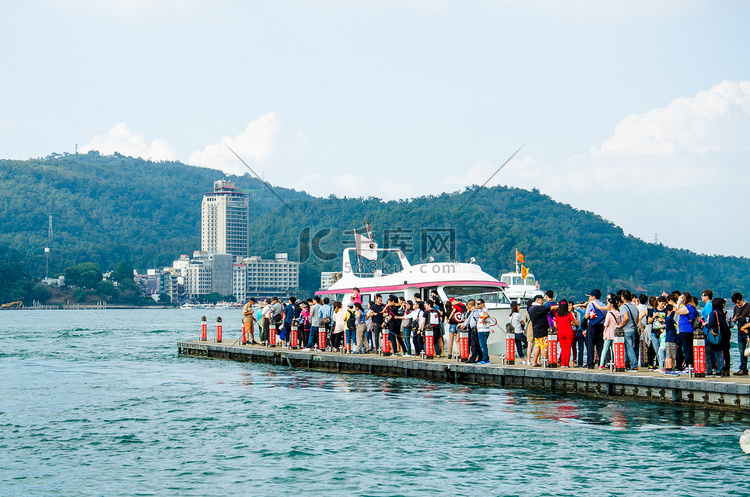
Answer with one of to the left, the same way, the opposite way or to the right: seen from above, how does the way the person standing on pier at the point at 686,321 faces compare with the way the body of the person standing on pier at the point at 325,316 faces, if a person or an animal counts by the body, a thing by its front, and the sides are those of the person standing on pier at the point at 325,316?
to the left

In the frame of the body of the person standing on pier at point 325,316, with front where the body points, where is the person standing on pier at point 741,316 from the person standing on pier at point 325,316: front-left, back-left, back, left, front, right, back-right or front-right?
back-right

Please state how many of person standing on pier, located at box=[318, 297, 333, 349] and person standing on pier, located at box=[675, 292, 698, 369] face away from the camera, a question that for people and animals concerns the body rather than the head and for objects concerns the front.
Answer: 1

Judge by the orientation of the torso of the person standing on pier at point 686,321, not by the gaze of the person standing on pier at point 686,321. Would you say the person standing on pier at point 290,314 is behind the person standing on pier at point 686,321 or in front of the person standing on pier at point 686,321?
in front

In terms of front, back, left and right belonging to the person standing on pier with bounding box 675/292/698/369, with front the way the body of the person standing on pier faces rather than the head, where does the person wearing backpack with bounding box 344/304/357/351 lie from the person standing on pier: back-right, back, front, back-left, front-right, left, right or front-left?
front-right

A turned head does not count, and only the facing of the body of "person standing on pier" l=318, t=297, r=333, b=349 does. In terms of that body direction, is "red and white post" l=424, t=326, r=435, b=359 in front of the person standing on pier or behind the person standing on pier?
behind

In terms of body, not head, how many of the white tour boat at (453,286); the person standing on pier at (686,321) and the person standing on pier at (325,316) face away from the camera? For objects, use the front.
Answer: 1

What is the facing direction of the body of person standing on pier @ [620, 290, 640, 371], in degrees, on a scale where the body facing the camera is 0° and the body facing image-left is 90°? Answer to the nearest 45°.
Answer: approximately 135°

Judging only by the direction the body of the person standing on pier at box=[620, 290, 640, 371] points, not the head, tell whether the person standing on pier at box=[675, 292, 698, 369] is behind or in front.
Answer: behind

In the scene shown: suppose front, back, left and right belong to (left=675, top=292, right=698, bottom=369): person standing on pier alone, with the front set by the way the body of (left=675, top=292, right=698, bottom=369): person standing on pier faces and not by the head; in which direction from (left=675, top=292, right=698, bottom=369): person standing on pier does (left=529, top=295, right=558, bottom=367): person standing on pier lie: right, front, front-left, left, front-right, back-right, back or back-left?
front-right

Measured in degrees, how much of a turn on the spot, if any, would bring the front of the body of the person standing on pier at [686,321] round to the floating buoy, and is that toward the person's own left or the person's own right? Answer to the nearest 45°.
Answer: approximately 90° to the person's own left

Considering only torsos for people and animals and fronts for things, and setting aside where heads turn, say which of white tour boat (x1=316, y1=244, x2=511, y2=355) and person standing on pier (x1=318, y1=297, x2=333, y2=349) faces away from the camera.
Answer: the person standing on pier

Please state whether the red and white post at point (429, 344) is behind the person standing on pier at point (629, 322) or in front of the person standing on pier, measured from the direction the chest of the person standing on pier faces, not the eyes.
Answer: in front
